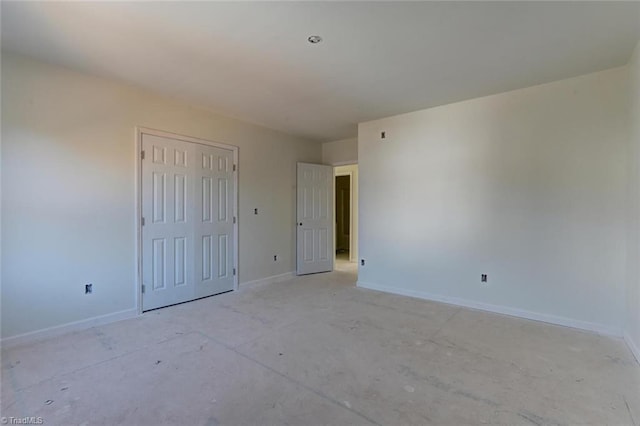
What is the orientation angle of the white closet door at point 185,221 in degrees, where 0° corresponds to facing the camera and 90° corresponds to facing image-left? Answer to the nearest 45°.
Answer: approximately 315°

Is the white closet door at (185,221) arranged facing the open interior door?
no
